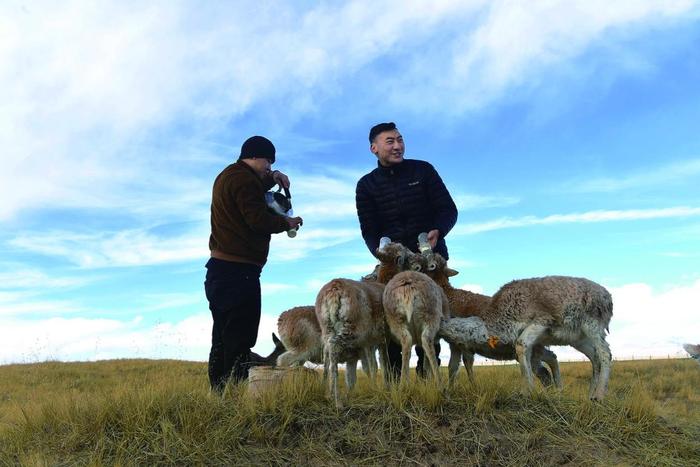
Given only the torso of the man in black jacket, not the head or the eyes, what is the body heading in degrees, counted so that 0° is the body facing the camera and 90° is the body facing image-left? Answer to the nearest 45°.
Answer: approximately 0°

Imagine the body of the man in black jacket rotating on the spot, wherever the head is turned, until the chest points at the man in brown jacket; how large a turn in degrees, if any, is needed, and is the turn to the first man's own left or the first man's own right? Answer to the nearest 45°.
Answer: approximately 90° to the first man's own right
